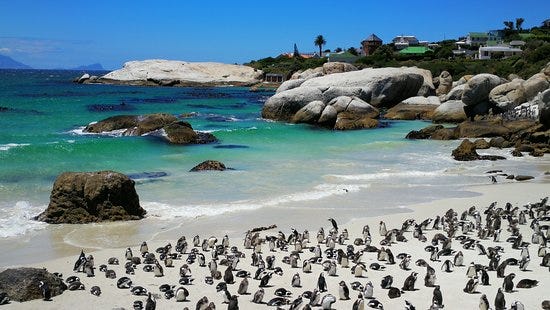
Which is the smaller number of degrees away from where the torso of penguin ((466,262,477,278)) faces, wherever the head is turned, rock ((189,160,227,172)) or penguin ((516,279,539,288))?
the penguin

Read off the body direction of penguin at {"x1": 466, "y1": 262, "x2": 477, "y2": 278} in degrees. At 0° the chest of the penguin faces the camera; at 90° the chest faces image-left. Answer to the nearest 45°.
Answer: approximately 0°

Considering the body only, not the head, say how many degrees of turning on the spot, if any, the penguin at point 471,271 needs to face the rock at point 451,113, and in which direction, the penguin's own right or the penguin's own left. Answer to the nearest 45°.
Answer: approximately 180°

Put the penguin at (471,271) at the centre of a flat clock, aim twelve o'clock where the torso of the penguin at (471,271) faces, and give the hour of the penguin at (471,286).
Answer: the penguin at (471,286) is roughly at 12 o'clock from the penguin at (471,271).

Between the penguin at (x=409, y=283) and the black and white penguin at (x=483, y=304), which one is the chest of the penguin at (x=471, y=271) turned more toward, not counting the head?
the black and white penguin

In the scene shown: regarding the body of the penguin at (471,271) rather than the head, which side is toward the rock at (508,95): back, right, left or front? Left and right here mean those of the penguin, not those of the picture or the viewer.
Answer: back

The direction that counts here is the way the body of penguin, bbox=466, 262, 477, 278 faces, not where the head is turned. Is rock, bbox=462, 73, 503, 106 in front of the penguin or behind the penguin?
behind

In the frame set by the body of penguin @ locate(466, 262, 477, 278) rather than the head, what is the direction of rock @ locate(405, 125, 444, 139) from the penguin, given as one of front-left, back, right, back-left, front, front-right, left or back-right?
back

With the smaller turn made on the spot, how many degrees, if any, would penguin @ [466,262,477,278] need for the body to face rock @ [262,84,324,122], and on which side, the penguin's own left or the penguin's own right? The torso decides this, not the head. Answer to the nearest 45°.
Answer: approximately 180°

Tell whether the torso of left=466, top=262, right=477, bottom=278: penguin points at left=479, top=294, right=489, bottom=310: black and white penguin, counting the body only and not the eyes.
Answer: yes

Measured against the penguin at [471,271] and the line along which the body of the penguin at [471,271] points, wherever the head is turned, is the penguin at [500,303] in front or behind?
in front

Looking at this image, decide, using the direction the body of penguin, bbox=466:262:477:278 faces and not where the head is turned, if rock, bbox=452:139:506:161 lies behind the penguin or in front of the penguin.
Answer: behind

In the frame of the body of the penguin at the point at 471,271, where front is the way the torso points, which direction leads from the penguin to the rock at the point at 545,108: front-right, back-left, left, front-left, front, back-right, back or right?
back

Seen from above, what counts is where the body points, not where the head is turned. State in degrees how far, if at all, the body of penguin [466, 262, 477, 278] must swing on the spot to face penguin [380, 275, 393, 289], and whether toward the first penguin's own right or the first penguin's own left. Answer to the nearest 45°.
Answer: approximately 45° to the first penguin's own right
